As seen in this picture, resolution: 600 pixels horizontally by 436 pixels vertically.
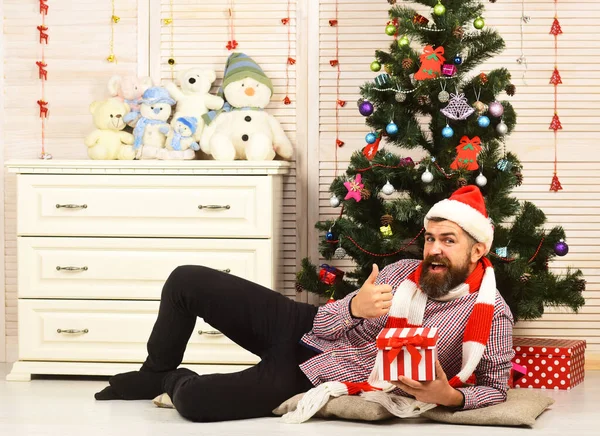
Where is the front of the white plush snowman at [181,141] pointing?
toward the camera

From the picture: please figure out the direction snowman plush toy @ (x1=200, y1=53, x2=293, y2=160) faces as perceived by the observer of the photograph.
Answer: facing the viewer

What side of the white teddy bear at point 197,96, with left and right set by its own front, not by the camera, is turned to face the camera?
front

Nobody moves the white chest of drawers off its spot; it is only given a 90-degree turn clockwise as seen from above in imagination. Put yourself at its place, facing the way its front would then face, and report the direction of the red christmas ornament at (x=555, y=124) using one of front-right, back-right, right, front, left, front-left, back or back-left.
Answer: back

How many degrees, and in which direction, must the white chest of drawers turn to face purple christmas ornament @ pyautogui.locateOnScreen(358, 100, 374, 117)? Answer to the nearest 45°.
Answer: approximately 90° to its left

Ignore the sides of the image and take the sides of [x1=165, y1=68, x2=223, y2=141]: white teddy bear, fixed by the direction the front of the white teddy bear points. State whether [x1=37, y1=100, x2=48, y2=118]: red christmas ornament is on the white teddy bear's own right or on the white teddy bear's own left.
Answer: on the white teddy bear's own right

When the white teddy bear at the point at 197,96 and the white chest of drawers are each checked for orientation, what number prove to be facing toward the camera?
2

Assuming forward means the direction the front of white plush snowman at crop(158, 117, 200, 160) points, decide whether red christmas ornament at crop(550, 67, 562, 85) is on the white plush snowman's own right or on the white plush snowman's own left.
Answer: on the white plush snowman's own left

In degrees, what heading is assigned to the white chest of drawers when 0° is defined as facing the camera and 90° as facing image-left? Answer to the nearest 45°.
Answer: approximately 0°

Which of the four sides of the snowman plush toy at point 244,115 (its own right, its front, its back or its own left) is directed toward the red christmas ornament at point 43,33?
right

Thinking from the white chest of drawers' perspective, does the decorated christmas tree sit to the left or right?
on its left

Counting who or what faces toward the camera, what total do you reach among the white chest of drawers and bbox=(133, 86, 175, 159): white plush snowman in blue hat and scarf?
2

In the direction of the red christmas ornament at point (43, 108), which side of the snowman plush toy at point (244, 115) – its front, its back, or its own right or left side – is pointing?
right

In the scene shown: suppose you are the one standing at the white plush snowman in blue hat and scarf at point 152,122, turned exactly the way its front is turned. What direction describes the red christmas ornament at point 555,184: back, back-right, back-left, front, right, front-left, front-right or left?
left

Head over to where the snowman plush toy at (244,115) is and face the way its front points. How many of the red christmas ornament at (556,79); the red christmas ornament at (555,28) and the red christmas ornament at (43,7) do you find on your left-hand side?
2
